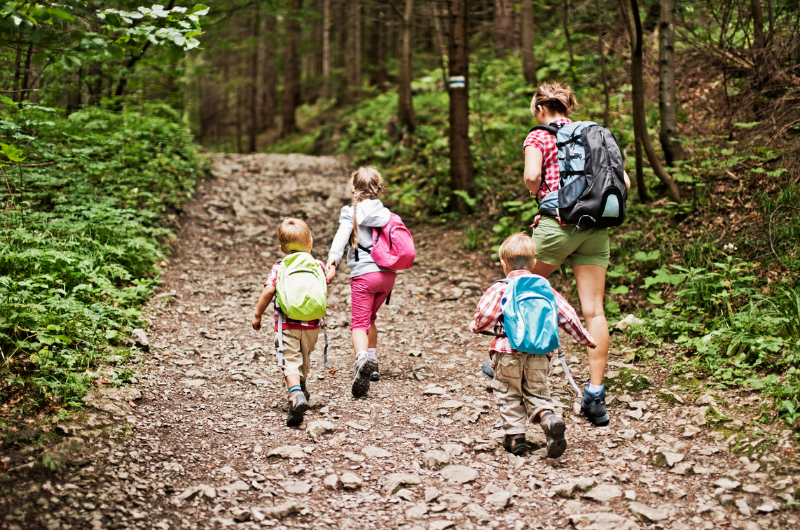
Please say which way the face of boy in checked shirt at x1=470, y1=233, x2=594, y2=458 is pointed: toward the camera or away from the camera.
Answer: away from the camera

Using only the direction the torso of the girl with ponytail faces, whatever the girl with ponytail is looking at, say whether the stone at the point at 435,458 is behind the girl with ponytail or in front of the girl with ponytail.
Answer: behind

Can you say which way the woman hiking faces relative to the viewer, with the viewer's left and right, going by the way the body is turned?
facing away from the viewer and to the left of the viewer

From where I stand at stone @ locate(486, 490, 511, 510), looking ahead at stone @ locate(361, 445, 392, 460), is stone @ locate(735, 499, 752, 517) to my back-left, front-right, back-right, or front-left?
back-right

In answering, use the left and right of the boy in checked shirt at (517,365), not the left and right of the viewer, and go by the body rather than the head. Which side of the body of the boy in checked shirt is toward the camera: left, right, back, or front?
back

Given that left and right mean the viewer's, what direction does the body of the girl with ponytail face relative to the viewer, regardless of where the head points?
facing away from the viewer and to the left of the viewer

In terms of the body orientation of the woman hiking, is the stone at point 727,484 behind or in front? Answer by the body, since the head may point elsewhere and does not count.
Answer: behind

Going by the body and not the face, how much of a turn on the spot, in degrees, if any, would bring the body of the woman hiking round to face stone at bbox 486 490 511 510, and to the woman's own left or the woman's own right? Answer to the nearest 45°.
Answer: approximately 135° to the woman's own left

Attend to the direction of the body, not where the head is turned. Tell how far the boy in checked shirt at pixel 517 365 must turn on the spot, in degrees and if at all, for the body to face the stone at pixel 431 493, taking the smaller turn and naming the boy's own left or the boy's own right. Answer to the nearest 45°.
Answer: approximately 135° to the boy's own left
